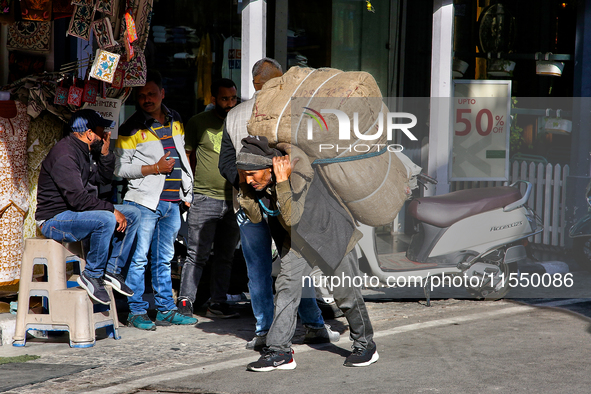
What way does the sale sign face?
toward the camera

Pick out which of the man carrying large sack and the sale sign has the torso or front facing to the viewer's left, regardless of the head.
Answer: the man carrying large sack

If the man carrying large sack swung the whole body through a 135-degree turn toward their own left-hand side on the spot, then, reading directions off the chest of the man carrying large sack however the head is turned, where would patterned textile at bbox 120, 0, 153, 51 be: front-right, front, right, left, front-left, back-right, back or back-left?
back

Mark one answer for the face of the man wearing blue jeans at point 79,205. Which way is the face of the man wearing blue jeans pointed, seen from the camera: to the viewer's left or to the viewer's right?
to the viewer's right

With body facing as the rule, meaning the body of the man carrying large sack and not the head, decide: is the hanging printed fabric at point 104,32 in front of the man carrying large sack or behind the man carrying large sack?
in front

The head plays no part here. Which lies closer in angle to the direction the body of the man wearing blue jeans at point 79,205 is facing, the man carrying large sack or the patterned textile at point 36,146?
the man carrying large sack

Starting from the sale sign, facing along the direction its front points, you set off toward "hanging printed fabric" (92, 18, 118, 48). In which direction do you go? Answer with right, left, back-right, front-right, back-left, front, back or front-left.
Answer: front-right

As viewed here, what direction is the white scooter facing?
to the viewer's left

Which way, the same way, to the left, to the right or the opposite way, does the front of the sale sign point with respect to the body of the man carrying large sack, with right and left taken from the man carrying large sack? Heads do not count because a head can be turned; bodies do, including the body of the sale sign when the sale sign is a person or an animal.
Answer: to the left

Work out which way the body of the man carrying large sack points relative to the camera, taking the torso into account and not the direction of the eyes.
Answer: to the viewer's left

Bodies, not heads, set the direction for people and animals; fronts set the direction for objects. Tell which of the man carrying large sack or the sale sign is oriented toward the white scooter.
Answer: the sale sign

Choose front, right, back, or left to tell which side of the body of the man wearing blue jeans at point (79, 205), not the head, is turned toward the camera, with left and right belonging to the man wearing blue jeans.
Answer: right
